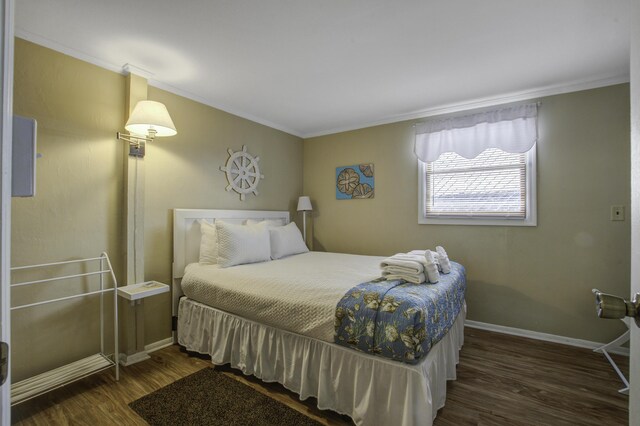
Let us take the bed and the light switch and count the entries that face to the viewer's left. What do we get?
0

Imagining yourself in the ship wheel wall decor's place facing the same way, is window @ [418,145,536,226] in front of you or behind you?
in front

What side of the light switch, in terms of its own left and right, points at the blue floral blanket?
front

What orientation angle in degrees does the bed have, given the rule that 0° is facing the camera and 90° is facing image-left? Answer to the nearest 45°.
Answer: approximately 315°

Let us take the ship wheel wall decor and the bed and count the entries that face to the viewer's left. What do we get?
0

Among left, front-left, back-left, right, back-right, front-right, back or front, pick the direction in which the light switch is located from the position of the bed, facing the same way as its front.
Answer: front-left

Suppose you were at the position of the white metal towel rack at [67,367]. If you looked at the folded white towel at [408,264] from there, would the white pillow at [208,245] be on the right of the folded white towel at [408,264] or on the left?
left

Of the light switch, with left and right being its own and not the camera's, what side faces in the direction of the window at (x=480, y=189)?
right

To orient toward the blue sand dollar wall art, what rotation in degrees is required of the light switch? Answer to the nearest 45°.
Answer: approximately 90° to its right

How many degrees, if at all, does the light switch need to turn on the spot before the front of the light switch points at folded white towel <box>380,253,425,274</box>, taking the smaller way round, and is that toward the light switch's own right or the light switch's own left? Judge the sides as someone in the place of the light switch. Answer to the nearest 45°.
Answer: approximately 45° to the light switch's own right

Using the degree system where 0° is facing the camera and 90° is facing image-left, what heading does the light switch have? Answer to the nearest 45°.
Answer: approximately 0°

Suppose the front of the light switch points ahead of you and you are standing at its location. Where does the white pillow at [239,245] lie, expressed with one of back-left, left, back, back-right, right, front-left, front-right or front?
front-right

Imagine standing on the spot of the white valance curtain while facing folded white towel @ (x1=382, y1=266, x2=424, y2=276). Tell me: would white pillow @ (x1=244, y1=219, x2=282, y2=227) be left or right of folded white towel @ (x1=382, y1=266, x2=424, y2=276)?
right

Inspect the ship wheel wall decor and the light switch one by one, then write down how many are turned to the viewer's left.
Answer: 0

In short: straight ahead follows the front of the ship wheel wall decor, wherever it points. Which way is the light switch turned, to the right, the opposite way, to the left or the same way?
to the right
